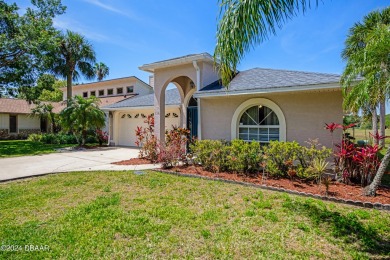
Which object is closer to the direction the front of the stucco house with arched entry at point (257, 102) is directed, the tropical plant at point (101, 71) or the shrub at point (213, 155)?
the shrub

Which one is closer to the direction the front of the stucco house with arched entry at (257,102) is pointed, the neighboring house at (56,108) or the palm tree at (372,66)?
the palm tree

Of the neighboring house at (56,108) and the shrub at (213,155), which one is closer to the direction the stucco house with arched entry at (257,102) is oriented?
the shrub

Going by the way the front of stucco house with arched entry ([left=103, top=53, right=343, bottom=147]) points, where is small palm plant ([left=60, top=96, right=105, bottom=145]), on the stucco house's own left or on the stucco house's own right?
on the stucco house's own right

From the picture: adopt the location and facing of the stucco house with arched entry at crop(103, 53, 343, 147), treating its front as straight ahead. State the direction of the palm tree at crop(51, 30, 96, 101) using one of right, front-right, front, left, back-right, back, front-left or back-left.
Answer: back-right

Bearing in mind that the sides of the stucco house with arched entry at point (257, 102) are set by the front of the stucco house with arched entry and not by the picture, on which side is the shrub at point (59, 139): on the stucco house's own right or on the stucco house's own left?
on the stucco house's own right

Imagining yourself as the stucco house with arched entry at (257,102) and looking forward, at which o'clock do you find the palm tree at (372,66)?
The palm tree is roughly at 9 o'clock from the stucco house with arched entry.

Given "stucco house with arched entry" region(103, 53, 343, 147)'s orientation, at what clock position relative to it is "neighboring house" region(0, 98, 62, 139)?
The neighboring house is roughly at 4 o'clock from the stucco house with arched entry.

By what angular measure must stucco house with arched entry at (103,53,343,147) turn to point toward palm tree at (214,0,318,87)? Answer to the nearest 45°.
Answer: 0° — it already faces it

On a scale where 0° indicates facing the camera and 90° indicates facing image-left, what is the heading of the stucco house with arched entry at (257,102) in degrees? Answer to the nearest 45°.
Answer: approximately 0°

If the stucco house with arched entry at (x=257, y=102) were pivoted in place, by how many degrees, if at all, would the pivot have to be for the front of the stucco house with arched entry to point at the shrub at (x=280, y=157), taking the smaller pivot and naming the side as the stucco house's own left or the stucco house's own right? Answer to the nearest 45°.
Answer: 0° — it already faces it
